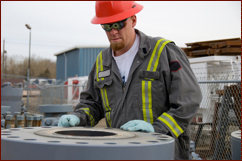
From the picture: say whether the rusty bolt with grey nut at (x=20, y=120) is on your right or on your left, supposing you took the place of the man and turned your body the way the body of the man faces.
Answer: on your right

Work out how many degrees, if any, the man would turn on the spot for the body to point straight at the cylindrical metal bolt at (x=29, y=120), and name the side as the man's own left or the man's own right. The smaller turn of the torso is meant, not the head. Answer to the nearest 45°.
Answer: approximately 90° to the man's own right

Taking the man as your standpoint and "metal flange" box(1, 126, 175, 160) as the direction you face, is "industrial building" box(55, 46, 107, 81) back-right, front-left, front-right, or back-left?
back-right

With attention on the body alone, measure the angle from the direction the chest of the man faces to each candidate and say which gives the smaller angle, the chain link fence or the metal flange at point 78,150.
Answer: the metal flange

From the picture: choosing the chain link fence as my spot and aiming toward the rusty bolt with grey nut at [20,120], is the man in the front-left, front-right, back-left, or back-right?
front-left

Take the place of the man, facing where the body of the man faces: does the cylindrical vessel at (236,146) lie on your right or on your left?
on your left

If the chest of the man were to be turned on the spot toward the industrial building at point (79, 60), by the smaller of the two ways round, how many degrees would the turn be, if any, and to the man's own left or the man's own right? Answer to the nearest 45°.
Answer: approximately 135° to the man's own right

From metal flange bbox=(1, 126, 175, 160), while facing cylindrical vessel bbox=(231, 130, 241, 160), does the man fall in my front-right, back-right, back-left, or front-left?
front-left

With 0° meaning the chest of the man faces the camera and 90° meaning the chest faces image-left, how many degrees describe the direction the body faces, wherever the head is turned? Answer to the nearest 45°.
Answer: approximately 45°

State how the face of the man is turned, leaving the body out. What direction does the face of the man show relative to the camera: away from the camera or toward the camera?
toward the camera

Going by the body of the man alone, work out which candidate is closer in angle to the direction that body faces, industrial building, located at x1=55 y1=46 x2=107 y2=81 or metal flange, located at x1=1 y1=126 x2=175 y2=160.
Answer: the metal flange

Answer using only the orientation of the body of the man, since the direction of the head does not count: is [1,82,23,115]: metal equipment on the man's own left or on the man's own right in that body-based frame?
on the man's own right
